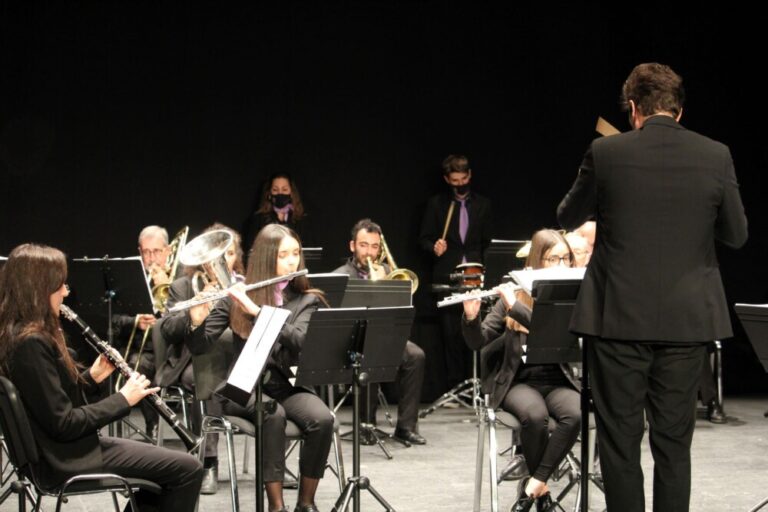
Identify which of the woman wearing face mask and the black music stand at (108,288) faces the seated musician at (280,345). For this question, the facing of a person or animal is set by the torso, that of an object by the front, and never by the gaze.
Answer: the woman wearing face mask

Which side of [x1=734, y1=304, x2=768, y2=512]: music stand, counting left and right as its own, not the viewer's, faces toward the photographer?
back

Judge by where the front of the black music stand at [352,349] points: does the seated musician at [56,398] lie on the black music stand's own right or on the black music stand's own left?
on the black music stand's own left

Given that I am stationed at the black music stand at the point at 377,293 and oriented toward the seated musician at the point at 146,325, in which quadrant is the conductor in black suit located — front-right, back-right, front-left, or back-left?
back-left

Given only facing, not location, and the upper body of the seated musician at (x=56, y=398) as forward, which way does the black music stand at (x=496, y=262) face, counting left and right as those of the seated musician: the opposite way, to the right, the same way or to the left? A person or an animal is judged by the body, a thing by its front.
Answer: to the left

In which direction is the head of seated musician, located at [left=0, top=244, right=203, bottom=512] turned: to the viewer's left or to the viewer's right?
to the viewer's right

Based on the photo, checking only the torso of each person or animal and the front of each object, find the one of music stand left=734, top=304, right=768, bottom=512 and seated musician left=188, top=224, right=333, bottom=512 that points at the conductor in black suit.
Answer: the seated musician

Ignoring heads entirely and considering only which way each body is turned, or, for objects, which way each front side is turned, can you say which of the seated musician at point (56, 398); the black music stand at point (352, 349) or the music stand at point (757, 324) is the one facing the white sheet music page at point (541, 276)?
the seated musician

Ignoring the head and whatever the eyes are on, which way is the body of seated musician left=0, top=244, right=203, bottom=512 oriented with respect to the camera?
to the viewer's right

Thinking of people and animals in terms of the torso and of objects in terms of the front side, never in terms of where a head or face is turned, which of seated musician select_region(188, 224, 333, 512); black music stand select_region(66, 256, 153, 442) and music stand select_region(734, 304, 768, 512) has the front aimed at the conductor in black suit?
the seated musician

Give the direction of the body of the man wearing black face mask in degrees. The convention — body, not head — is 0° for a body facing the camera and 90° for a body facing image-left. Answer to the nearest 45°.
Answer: approximately 0°
